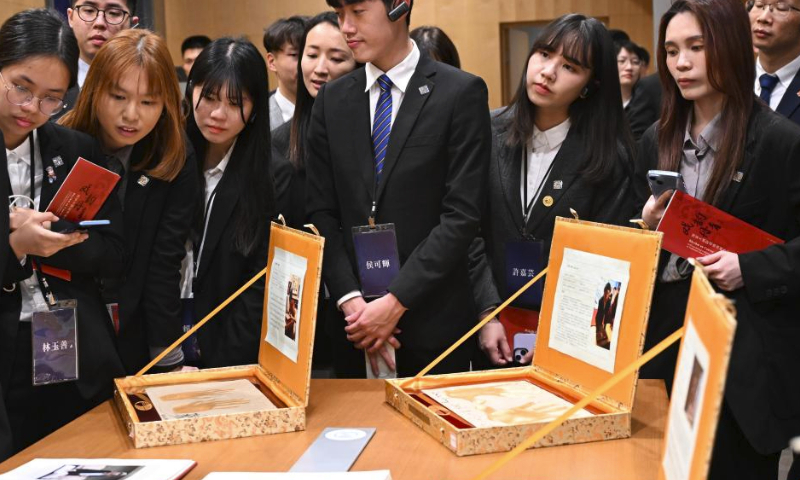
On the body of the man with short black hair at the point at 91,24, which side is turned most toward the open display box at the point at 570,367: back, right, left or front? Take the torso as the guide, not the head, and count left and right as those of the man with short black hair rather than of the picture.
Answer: front

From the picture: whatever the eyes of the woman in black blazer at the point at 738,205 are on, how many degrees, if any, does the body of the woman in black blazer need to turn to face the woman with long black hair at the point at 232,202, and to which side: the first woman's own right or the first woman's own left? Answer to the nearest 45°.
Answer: approximately 45° to the first woman's own right

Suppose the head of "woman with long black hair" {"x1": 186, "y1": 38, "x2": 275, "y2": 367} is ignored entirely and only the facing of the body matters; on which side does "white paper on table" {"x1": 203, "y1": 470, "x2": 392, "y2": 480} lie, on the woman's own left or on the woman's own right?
on the woman's own left

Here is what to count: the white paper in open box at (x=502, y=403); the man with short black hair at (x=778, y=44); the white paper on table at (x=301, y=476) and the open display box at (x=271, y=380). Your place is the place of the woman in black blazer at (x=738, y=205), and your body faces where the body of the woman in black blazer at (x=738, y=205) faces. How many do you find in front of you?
3

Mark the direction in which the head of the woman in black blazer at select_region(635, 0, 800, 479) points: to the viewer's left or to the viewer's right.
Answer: to the viewer's left

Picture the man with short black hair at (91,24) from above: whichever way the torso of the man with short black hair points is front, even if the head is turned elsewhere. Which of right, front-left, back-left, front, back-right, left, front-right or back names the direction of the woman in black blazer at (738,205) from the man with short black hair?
front-left

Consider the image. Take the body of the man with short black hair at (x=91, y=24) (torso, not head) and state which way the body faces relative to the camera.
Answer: toward the camera

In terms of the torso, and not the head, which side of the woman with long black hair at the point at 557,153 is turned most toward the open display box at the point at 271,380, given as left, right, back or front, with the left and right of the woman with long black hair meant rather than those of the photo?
front

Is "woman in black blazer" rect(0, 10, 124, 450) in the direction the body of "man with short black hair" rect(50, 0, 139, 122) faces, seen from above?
yes

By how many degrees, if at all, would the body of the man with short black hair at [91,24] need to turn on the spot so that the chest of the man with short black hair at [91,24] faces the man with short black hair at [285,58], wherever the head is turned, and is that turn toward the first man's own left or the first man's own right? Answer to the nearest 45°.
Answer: approximately 135° to the first man's own left

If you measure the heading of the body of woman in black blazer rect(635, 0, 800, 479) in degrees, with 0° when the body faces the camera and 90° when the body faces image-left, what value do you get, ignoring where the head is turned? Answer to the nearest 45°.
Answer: approximately 45°

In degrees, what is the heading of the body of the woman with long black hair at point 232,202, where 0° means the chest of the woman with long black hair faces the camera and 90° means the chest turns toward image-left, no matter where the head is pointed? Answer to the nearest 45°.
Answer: approximately 45°
